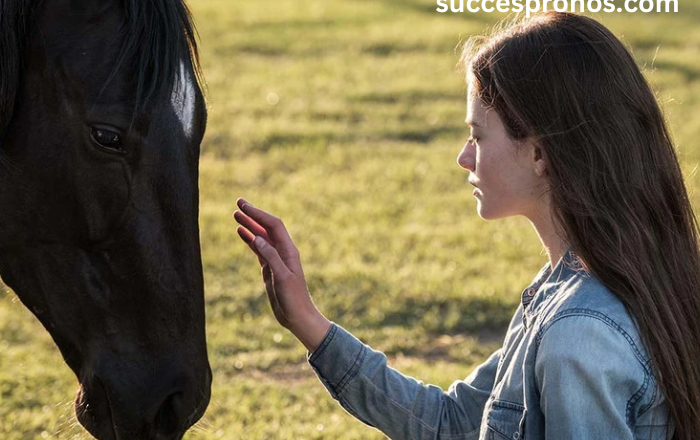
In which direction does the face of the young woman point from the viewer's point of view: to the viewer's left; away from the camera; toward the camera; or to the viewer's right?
to the viewer's left

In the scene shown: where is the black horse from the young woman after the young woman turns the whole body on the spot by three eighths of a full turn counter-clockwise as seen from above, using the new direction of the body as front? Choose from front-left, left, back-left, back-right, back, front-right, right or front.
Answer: back-right

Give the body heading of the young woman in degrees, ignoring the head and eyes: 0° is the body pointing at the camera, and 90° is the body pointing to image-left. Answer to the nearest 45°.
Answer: approximately 90°
